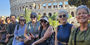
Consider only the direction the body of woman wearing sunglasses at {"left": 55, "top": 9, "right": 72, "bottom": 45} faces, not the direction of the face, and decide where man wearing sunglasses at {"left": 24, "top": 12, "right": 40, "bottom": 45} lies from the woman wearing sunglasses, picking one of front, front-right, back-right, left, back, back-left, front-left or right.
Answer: back-right

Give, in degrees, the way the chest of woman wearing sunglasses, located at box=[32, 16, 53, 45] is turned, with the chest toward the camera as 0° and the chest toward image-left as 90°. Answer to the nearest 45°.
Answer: approximately 45°

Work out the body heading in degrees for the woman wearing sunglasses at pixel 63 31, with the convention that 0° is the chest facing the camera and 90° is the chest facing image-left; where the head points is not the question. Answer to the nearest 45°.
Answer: approximately 0°

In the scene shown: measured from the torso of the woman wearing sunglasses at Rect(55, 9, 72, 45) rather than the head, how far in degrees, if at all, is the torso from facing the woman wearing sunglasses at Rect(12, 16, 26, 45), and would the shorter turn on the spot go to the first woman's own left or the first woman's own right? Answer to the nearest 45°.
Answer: approximately 135° to the first woman's own right

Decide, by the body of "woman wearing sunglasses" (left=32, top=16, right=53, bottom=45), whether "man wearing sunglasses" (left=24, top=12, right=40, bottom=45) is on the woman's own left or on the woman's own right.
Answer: on the woman's own right

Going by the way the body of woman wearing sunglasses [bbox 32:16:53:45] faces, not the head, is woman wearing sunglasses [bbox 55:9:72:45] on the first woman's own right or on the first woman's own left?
on the first woman's own left
